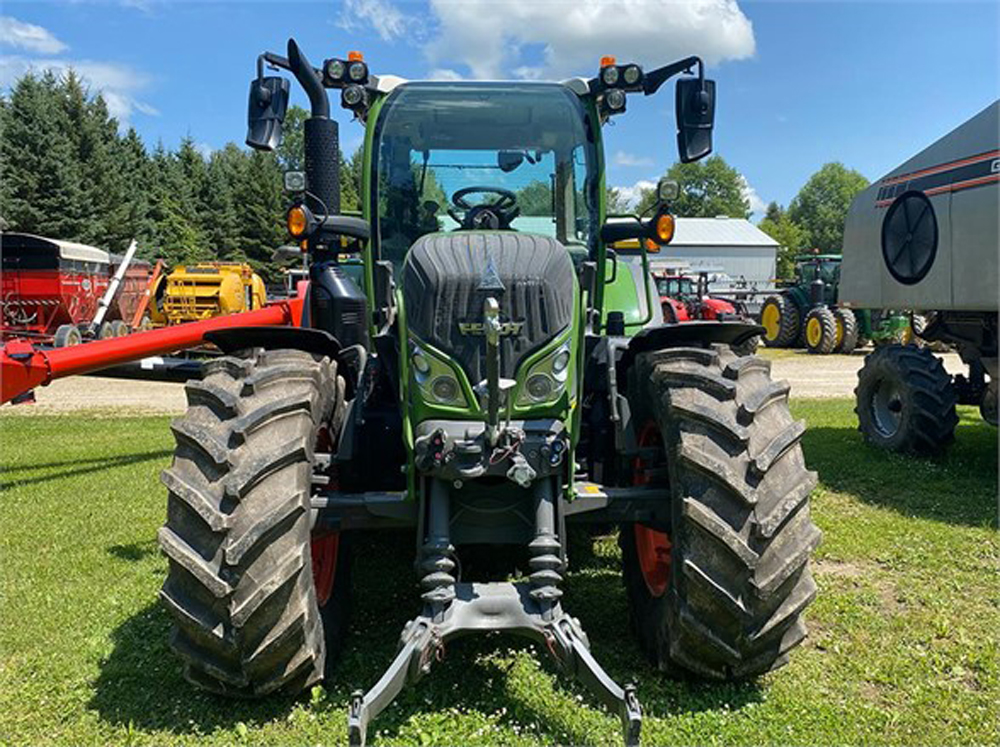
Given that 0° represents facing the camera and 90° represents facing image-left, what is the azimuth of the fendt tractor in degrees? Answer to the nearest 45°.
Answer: approximately 0°

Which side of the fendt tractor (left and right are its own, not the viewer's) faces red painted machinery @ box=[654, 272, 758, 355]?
back

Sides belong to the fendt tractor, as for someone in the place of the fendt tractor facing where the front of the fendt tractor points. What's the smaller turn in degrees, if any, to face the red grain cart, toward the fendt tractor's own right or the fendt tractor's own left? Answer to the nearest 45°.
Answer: approximately 135° to the fendt tractor's own right

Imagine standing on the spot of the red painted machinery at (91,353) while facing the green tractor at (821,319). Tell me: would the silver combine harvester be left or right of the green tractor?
right

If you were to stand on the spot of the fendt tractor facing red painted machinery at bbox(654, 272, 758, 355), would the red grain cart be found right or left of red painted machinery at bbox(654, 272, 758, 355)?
left

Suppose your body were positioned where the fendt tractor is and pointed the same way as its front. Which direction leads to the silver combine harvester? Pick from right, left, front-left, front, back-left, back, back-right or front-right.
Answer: back-left
